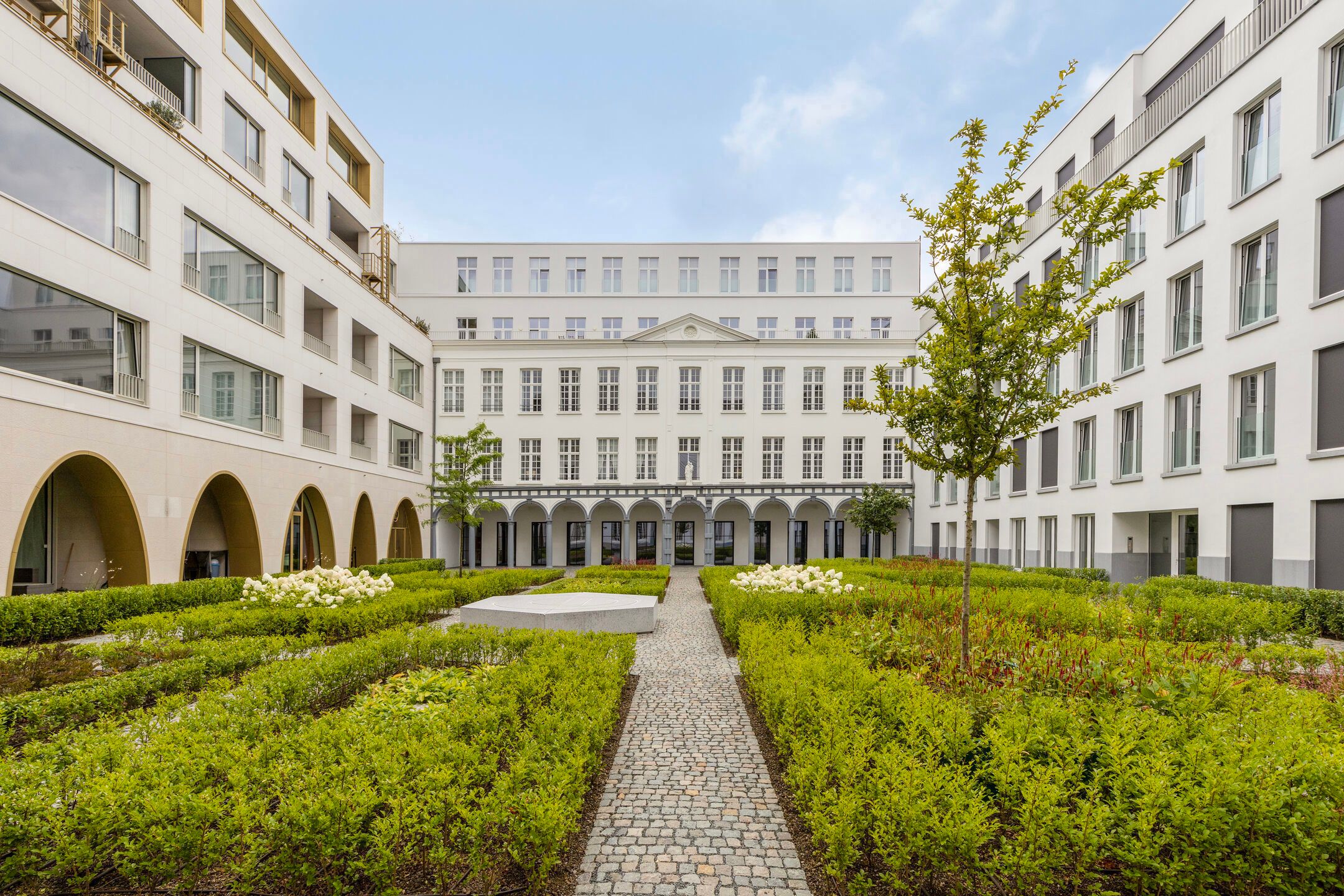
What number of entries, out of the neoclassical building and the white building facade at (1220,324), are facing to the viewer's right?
0

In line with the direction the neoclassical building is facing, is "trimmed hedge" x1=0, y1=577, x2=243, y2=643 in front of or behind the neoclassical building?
in front

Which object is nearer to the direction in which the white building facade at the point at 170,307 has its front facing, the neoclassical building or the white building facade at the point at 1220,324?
the white building facade

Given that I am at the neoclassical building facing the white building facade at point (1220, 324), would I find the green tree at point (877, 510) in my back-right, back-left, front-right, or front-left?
front-left

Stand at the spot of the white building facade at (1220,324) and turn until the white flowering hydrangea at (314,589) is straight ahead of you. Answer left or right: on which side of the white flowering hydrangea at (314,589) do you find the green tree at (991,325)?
left

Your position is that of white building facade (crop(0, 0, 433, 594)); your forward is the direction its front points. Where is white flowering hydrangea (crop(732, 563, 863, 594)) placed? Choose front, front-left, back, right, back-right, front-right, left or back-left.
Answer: front

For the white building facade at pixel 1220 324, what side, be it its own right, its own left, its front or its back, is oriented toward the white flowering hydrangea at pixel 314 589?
front

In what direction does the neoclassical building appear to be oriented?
toward the camera

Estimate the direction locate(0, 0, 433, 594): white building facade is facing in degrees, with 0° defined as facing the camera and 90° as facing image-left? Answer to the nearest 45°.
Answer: approximately 315°

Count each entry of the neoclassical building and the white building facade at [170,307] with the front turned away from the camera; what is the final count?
0

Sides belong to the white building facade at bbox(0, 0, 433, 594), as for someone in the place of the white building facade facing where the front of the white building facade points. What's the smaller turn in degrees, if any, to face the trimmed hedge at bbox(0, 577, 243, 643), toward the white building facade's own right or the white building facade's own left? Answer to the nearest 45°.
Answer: approximately 45° to the white building facade's own right

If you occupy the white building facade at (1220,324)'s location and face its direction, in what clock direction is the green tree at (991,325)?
The green tree is roughly at 11 o'clock from the white building facade.

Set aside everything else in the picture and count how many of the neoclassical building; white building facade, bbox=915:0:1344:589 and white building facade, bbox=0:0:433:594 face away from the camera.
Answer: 0

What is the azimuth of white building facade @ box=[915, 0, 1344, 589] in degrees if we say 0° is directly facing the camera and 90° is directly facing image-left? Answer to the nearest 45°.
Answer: approximately 45°

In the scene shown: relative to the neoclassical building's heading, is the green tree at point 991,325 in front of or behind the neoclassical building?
in front
